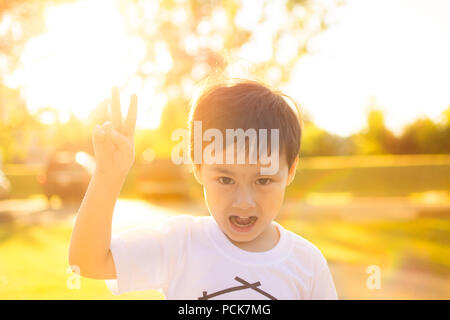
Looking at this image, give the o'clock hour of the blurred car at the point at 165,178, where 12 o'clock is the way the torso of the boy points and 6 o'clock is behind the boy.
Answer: The blurred car is roughly at 6 o'clock from the boy.

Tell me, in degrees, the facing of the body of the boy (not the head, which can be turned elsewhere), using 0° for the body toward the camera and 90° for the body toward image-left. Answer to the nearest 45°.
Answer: approximately 0°

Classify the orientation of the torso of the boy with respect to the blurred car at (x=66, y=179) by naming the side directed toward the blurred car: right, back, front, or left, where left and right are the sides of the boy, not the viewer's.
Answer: back
